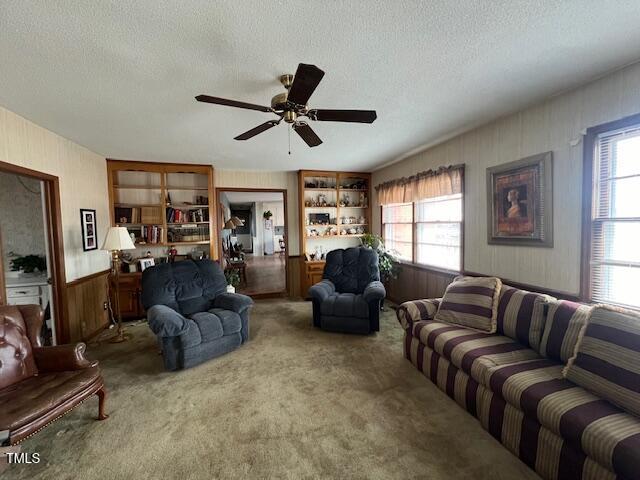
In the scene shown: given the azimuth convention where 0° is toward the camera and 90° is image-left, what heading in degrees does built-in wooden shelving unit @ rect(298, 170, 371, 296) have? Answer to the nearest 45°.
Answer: approximately 0°

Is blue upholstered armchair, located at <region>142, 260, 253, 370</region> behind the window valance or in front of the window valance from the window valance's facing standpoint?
in front

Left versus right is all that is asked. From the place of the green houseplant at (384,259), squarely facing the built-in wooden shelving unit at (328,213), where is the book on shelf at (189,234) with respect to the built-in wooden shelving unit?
left

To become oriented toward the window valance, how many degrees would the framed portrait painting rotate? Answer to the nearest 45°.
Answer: approximately 90° to its right

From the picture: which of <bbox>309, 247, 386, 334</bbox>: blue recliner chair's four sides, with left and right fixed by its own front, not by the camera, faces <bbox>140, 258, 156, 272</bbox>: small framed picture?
right

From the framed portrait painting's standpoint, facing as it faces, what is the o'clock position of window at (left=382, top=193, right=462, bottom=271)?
The window is roughly at 3 o'clock from the framed portrait painting.

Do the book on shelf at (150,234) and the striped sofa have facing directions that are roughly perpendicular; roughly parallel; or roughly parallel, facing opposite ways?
roughly perpendicular

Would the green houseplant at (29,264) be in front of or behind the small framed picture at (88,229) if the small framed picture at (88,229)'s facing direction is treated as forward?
behind

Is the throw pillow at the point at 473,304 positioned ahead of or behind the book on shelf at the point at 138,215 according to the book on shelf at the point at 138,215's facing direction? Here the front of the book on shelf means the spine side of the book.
ahead
